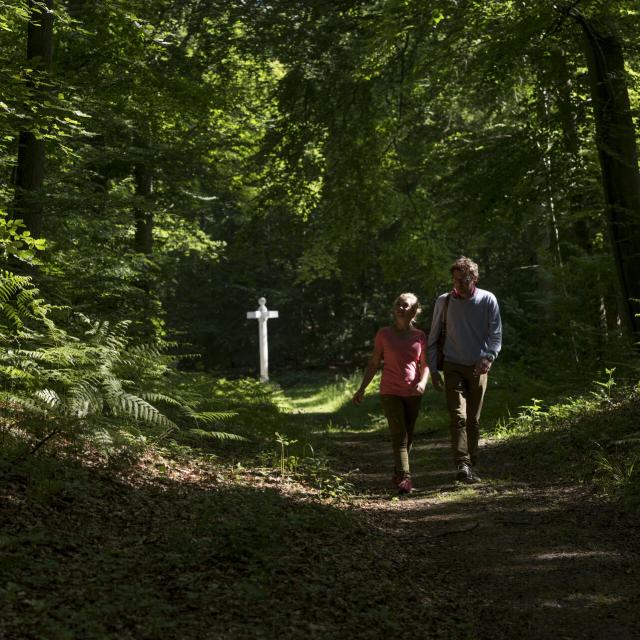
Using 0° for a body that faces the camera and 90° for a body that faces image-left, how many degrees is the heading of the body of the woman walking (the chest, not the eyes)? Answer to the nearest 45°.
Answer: approximately 0°

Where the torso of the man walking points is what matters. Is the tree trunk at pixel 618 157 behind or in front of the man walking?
behind

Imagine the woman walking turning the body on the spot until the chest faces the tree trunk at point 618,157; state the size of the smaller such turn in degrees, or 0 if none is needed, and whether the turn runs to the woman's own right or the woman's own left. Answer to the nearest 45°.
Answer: approximately 135° to the woman's own left

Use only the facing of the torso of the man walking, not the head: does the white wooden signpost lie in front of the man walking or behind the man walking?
behind

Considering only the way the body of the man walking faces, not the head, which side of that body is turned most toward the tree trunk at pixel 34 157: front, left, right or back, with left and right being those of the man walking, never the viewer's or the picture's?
right

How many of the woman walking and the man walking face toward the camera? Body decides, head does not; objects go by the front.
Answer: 2

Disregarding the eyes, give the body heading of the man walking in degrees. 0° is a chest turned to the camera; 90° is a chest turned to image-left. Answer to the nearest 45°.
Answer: approximately 0°
